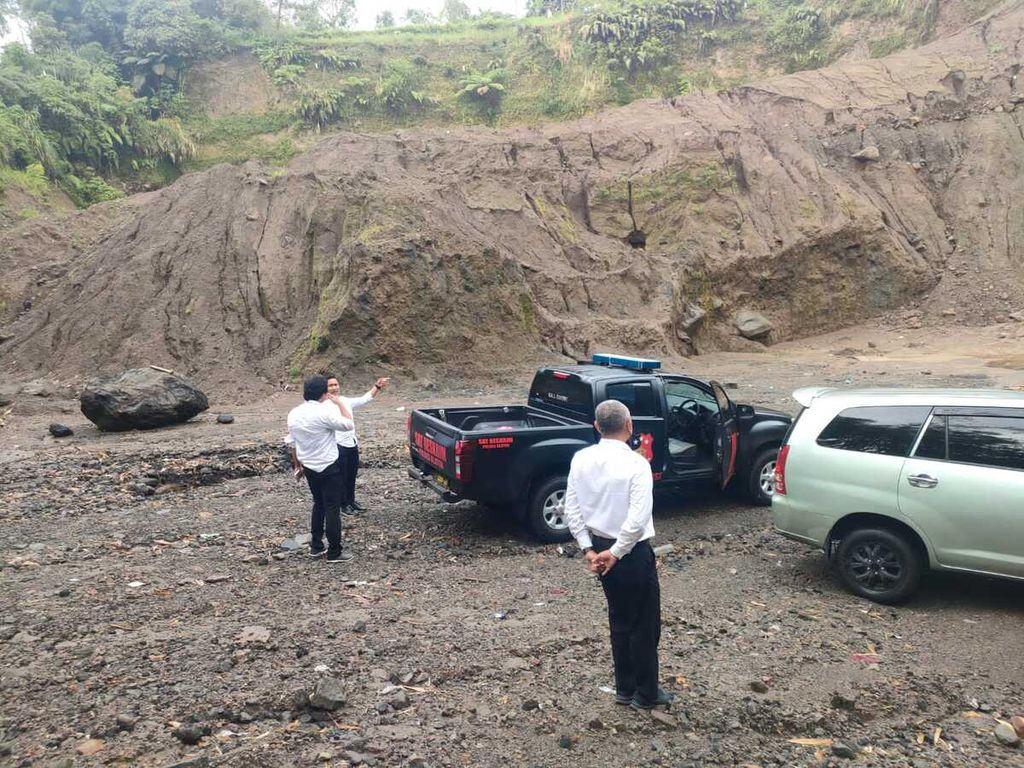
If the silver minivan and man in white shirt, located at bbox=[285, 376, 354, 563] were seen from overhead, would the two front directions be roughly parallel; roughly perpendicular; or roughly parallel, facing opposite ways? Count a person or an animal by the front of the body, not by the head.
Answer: roughly perpendicular

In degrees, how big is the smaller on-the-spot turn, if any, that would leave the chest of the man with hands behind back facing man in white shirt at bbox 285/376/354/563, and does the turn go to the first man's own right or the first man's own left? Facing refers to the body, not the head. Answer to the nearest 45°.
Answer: approximately 90° to the first man's own left

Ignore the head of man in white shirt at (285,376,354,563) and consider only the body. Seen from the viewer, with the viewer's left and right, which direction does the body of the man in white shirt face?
facing away from the viewer and to the right of the viewer

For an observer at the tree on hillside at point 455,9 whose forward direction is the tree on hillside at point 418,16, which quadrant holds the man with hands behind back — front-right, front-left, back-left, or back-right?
back-left

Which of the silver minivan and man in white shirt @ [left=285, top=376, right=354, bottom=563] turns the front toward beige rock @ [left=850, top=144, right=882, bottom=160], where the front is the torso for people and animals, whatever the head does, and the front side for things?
the man in white shirt

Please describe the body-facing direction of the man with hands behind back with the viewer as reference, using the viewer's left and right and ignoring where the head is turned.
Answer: facing away from the viewer and to the right of the viewer

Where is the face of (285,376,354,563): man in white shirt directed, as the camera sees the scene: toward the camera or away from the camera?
away from the camera

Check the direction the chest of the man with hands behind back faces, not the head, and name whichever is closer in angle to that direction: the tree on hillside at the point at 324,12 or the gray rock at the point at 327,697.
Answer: the tree on hillside

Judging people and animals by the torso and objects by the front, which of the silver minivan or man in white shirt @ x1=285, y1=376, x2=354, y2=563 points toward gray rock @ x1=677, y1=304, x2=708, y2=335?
the man in white shirt

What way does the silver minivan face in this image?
to the viewer's right

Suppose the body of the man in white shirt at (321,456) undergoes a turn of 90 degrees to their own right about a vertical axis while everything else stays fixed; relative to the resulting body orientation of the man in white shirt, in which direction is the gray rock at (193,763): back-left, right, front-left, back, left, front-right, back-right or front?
front-right
